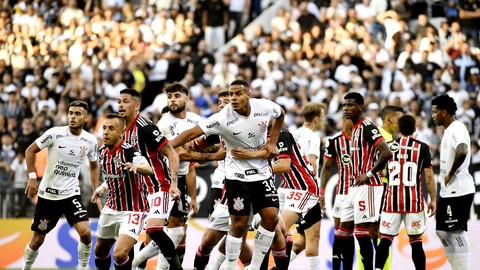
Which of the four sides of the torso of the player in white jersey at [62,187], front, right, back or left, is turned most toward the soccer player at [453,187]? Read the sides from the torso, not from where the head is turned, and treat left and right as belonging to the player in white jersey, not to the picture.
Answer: left

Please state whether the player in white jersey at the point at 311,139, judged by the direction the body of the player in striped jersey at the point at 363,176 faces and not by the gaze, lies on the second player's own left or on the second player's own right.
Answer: on the second player's own right

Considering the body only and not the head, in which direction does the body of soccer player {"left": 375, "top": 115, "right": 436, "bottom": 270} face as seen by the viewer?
away from the camera

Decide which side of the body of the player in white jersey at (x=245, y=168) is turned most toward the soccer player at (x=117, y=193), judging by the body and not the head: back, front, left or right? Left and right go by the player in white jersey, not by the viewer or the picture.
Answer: right

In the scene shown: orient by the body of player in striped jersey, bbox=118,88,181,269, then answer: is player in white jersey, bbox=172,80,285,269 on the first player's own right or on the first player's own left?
on the first player's own left

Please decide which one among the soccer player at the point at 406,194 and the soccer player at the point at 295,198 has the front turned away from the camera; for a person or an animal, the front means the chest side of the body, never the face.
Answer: the soccer player at the point at 406,194

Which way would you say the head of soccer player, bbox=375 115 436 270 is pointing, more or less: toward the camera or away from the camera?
away from the camera

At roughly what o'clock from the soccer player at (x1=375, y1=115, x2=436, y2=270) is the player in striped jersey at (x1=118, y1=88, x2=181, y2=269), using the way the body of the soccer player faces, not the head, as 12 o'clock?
The player in striped jersey is roughly at 8 o'clock from the soccer player.
